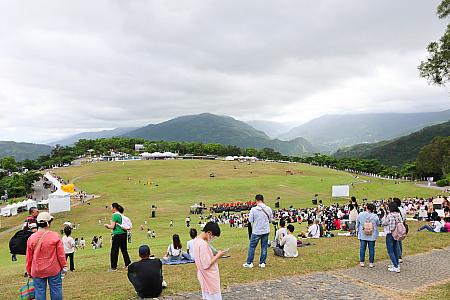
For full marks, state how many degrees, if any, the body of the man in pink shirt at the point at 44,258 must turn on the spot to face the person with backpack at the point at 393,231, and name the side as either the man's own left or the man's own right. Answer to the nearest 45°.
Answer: approximately 90° to the man's own right

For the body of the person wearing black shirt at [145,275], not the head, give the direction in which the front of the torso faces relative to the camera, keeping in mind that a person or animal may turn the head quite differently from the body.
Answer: away from the camera
